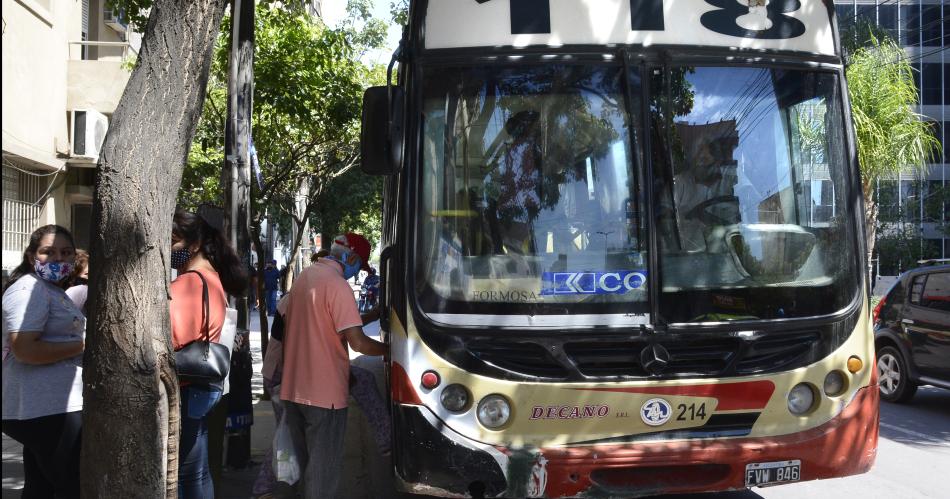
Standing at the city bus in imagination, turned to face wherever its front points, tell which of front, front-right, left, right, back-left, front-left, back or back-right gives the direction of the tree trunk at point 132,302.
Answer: front-right

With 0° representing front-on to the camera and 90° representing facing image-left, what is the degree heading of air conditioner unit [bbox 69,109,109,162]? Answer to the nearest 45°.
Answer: approximately 315°

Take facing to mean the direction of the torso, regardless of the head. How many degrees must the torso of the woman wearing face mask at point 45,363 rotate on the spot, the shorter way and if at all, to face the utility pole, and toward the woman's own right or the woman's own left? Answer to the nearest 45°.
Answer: approximately 90° to the woman's own left

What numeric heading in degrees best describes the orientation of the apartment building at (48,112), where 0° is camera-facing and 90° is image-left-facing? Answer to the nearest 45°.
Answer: approximately 315°

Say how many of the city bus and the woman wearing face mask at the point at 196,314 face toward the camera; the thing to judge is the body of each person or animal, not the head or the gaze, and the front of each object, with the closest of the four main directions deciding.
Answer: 1

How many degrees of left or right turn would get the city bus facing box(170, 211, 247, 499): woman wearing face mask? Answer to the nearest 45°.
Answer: approximately 90° to its right

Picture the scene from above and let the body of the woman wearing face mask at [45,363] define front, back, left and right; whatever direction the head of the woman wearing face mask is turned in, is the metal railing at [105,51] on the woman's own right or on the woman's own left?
on the woman's own left

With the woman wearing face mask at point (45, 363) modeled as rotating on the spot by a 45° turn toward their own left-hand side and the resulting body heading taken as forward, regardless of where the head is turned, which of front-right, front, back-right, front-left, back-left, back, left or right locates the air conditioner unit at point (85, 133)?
left
